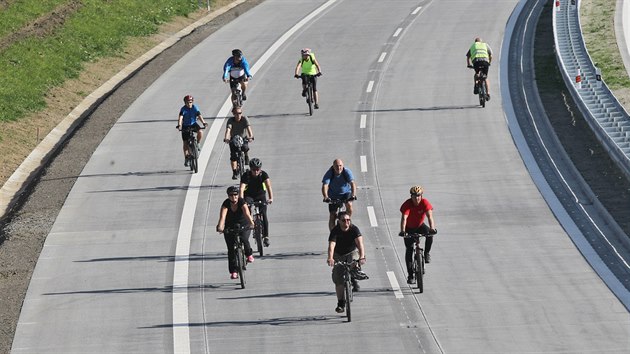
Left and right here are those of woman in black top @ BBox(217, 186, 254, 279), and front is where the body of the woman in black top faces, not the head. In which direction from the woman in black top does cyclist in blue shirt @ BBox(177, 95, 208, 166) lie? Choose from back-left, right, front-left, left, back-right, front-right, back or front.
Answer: back

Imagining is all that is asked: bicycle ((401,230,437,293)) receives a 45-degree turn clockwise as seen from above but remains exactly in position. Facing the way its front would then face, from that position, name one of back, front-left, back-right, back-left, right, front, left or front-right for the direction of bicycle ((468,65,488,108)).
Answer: back-right

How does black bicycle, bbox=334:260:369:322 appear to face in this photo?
toward the camera

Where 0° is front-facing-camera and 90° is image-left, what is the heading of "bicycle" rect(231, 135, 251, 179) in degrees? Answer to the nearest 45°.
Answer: approximately 0°

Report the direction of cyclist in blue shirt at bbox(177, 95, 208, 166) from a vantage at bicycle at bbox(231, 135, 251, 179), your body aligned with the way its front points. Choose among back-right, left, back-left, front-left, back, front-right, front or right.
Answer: back-right

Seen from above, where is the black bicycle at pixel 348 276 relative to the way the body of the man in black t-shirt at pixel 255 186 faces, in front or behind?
in front

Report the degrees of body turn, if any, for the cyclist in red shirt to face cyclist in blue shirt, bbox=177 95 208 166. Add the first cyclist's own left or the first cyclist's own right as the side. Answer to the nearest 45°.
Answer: approximately 135° to the first cyclist's own right

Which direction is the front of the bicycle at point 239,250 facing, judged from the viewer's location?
facing the viewer

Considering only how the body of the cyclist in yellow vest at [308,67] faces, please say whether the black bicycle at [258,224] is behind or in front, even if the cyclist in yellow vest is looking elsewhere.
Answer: in front

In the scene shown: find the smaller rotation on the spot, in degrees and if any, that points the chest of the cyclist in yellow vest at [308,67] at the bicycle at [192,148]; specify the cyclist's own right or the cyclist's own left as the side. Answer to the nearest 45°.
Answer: approximately 45° to the cyclist's own right
